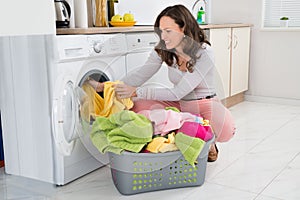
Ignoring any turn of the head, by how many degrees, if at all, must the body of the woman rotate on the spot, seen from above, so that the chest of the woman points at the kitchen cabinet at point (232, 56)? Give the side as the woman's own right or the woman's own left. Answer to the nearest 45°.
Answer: approximately 135° to the woman's own right

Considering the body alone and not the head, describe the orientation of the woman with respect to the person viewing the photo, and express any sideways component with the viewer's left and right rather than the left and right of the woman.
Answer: facing the viewer and to the left of the viewer

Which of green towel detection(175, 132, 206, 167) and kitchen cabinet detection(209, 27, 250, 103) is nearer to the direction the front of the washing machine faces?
the green towel

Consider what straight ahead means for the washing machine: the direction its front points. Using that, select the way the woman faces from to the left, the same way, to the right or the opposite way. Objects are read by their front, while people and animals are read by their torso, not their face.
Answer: to the right

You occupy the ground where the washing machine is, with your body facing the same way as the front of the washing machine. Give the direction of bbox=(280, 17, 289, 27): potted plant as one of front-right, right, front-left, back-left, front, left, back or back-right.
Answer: left

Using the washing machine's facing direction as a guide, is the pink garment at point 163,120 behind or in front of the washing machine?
in front

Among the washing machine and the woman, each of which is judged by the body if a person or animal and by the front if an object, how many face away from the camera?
0

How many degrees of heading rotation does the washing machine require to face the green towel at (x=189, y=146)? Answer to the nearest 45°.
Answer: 0° — it already faces it
